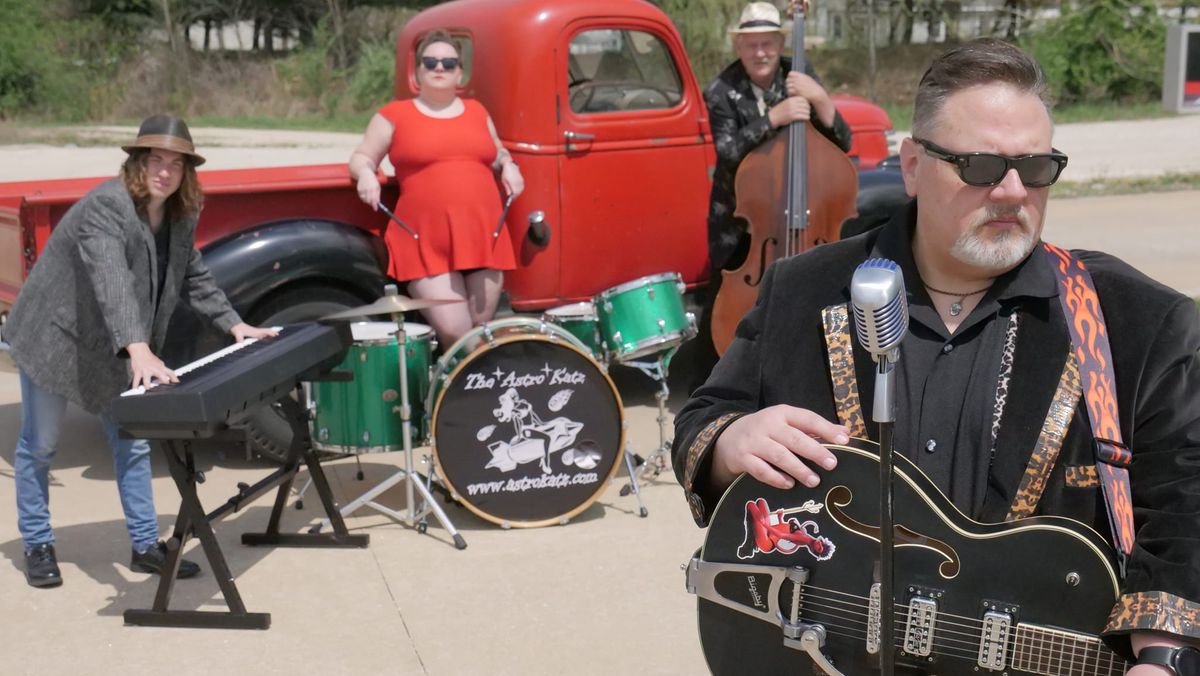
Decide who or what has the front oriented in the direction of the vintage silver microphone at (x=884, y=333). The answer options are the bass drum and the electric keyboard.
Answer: the bass drum

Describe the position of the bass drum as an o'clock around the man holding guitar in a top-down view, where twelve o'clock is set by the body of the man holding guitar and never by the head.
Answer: The bass drum is roughly at 5 o'clock from the man holding guitar.

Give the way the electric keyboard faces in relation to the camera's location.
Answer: facing away from the viewer and to the left of the viewer

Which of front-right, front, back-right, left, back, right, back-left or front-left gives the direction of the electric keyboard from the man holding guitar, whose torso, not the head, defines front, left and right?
back-right

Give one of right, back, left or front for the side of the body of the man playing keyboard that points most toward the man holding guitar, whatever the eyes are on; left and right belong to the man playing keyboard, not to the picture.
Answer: front

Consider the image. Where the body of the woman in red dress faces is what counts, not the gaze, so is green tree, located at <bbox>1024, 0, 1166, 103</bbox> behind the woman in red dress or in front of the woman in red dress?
behind

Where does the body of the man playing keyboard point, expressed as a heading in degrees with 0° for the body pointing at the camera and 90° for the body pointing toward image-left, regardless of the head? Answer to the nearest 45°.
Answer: approximately 315°
